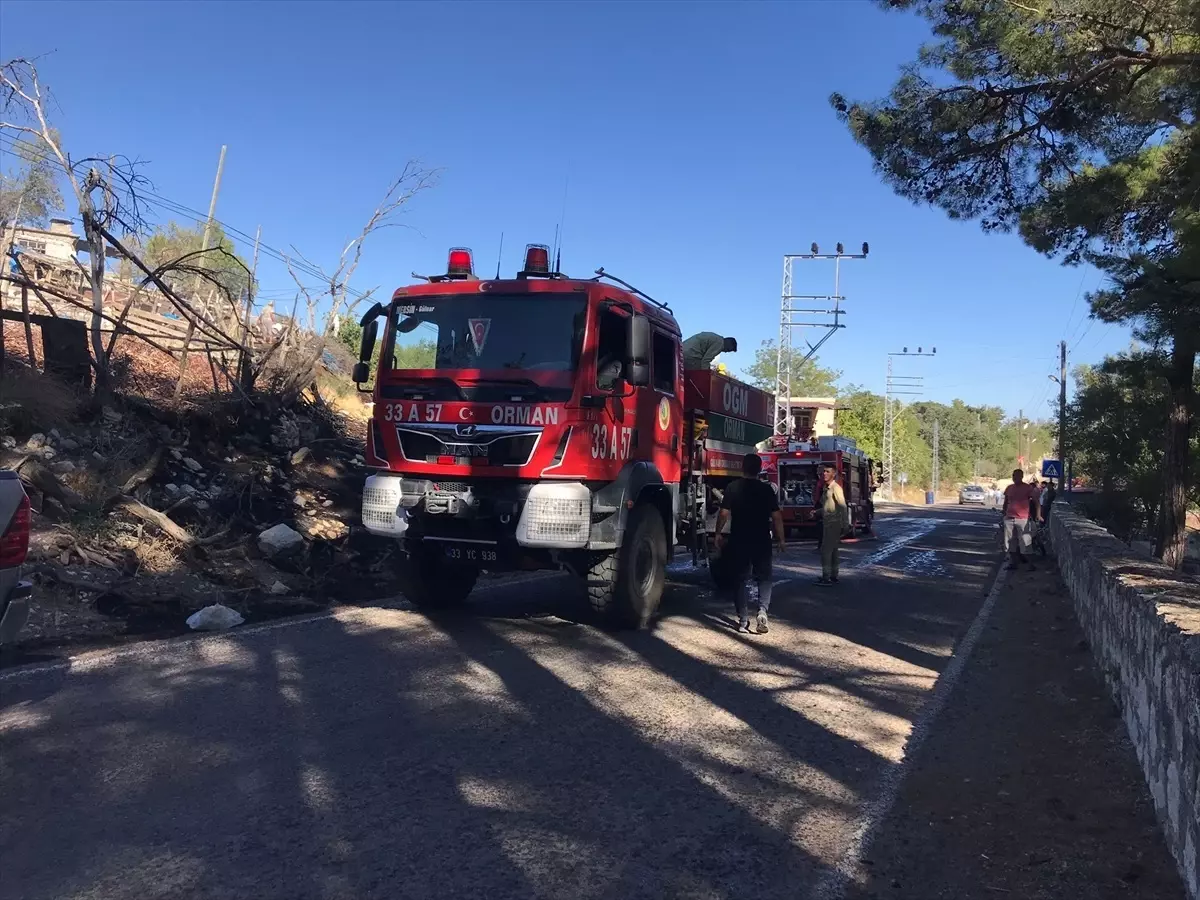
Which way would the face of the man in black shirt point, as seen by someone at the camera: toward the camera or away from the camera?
away from the camera

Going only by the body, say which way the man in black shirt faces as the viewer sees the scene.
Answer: away from the camera

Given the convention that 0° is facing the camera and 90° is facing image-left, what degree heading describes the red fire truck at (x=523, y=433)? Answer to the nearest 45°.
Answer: approximately 45°

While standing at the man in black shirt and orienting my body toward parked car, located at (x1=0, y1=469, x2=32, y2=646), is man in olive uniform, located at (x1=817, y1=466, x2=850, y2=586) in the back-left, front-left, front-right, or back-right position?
back-right

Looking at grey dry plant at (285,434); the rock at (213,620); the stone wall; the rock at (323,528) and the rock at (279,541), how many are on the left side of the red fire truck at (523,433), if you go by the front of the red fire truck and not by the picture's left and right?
1

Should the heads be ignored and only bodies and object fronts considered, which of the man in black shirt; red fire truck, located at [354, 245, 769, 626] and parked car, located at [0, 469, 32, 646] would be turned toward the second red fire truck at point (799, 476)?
the man in black shirt

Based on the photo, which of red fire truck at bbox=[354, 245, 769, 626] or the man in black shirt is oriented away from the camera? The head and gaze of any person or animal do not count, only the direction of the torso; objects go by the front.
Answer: the man in black shirt

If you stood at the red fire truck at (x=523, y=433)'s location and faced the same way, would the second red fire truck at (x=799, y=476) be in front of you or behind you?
behind
